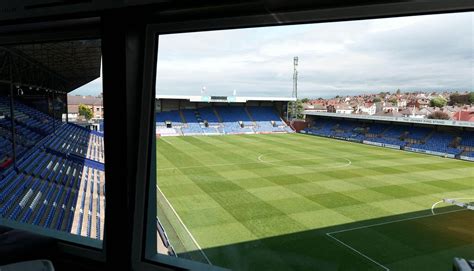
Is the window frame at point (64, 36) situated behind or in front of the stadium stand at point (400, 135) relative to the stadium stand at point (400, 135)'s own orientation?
in front

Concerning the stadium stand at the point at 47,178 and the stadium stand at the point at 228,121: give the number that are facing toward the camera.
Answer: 1

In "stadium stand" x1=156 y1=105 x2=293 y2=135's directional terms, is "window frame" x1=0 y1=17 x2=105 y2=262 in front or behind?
in front

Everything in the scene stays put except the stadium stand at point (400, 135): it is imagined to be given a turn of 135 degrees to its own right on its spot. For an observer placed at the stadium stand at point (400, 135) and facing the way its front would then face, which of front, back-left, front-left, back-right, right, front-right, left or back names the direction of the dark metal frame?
back

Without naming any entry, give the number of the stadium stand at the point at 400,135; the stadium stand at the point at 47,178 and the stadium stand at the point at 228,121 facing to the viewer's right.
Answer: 1

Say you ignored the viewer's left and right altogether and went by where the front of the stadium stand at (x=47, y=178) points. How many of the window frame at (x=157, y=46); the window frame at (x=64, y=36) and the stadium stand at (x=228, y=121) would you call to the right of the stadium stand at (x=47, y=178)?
2

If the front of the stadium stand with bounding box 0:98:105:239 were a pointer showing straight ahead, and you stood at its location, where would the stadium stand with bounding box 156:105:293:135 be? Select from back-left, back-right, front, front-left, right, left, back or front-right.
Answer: front-left

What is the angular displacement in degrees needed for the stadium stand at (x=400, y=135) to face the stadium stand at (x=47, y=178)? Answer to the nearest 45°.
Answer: approximately 45° to its left

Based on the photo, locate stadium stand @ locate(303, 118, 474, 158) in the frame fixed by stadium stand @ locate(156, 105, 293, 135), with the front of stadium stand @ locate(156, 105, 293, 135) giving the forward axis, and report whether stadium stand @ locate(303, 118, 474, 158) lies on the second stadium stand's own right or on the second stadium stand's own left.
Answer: on the second stadium stand's own left

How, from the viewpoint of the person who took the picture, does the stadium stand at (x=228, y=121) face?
facing the viewer

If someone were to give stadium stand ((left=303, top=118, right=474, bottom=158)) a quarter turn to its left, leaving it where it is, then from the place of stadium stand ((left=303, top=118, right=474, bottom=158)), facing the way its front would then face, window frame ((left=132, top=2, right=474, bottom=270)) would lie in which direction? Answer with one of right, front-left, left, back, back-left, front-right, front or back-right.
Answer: front-right

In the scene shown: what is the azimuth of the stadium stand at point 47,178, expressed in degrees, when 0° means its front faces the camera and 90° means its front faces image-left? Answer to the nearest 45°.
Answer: approximately 270°

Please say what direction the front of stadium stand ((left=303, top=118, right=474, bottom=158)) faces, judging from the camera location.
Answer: facing the viewer and to the left of the viewer
